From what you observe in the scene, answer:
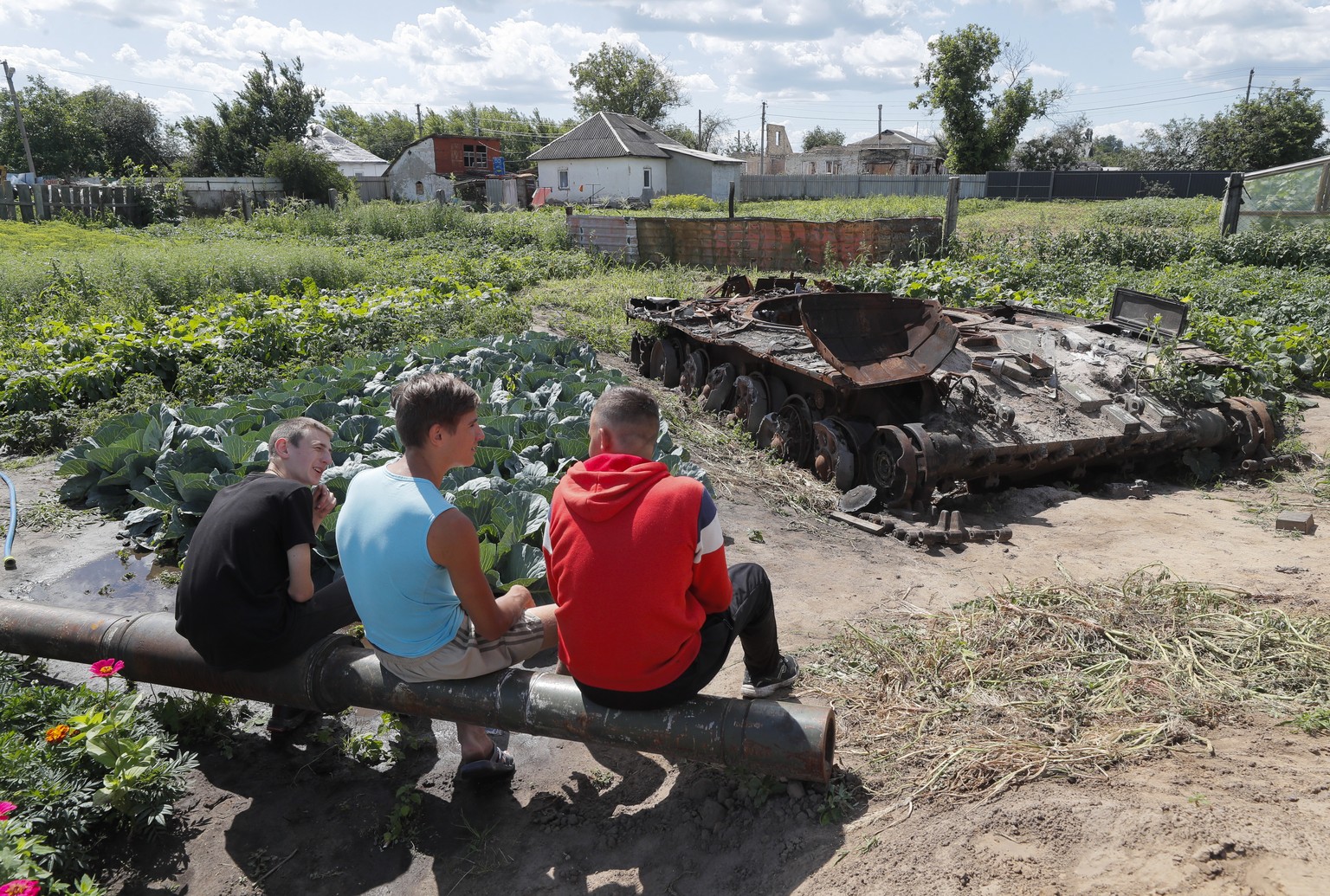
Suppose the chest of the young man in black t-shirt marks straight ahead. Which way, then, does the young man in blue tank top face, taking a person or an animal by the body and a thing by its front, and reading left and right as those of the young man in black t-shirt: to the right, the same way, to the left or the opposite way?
the same way

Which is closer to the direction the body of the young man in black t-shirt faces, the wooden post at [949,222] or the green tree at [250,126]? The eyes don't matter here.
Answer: the wooden post

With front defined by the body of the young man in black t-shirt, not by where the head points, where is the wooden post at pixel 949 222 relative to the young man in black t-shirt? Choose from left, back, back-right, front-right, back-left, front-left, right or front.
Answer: front

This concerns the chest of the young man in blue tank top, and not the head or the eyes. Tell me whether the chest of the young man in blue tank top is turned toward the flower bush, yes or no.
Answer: no

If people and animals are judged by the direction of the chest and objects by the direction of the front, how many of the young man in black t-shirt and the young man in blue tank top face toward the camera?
0

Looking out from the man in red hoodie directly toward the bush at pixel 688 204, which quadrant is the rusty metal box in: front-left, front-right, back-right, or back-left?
front-right

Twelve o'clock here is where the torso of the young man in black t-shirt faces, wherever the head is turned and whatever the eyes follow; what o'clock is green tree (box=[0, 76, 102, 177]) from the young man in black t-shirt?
The green tree is roughly at 10 o'clock from the young man in black t-shirt.

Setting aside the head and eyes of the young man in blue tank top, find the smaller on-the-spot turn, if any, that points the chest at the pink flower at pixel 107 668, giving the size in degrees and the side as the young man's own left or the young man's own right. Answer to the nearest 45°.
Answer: approximately 90° to the young man's own left

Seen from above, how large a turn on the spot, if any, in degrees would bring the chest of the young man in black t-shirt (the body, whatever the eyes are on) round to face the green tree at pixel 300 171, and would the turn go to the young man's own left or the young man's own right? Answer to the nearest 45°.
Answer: approximately 45° to the young man's own left

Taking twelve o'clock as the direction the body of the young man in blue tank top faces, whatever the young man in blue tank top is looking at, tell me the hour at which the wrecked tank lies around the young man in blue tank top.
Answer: The wrecked tank is roughly at 12 o'clock from the young man in blue tank top.

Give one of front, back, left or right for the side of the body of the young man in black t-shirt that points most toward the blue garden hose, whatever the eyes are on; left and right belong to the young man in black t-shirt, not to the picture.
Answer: left

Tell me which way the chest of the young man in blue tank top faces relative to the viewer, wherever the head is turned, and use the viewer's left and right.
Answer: facing away from the viewer and to the right of the viewer

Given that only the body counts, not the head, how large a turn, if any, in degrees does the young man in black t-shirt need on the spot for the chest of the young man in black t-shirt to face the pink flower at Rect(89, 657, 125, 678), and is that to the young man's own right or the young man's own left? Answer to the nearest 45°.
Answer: approximately 180°

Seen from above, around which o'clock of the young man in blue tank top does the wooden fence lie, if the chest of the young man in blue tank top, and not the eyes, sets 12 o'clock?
The wooden fence is roughly at 10 o'clock from the young man in blue tank top.

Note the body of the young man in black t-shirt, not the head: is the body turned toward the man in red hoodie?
no

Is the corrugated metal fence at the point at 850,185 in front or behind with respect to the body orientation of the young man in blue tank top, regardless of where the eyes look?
in front

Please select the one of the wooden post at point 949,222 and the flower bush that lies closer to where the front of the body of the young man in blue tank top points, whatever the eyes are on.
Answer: the wooden post

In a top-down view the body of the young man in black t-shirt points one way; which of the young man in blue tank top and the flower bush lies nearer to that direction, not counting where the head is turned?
the young man in blue tank top

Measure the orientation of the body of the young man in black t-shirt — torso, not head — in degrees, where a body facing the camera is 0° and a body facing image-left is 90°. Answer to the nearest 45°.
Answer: approximately 225°

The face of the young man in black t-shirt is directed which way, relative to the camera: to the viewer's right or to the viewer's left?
to the viewer's right
